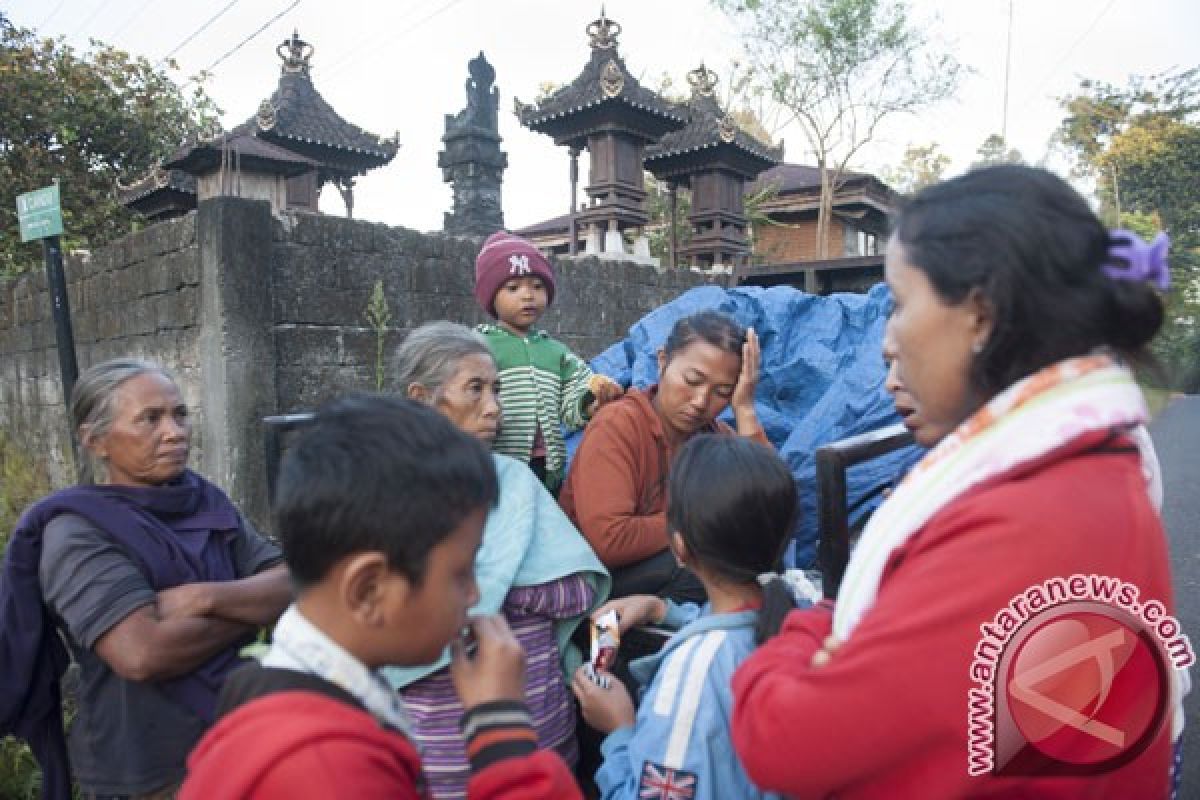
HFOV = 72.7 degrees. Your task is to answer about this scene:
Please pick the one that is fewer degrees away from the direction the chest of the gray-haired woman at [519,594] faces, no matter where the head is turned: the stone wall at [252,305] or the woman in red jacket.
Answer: the woman in red jacket

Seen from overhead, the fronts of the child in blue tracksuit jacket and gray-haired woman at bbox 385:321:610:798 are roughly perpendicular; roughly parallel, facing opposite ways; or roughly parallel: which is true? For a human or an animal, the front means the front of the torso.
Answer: roughly parallel, facing opposite ways

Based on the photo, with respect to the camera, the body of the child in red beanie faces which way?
toward the camera

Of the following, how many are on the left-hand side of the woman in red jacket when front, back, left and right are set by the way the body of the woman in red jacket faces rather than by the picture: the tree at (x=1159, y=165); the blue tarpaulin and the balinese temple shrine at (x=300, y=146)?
0

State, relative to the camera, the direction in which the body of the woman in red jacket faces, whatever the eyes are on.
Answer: to the viewer's left

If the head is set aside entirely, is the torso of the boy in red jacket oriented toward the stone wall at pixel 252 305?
no

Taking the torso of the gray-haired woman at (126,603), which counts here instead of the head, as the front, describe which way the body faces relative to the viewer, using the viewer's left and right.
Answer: facing the viewer and to the right of the viewer

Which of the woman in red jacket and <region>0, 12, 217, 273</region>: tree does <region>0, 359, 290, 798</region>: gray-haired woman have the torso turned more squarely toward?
the woman in red jacket

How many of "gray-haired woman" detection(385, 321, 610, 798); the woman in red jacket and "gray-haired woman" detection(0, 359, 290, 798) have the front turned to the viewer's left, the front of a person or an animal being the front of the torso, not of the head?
1

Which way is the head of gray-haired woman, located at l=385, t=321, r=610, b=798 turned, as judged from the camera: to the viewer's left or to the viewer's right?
to the viewer's right

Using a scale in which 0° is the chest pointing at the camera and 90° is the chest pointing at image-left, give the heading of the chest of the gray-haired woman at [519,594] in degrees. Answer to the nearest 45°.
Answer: approximately 315°

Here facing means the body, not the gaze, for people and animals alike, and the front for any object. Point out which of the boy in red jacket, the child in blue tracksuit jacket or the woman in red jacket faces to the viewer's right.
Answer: the boy in red jacket

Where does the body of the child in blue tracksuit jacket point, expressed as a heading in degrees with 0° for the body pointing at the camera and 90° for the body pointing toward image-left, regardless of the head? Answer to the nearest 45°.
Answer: approximately 135°

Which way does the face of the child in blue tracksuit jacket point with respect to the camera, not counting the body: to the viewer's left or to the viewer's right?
to the viewer's left

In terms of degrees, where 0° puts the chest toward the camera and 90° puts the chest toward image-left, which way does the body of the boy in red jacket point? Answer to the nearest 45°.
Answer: approximately 270°

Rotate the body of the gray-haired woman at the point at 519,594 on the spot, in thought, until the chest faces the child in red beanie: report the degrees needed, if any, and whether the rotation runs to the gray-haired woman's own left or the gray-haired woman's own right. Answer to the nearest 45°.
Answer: approximately 135° to the gray-haired woman's own left

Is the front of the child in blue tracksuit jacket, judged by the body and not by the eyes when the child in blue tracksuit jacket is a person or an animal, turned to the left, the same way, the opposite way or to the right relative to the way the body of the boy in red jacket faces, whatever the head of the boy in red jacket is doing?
to the left

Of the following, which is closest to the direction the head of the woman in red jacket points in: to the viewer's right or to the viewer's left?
to the viewer's left

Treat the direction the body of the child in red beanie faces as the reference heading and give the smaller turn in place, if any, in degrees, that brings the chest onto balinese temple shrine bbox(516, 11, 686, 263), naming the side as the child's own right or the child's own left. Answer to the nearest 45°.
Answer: approximately 180°

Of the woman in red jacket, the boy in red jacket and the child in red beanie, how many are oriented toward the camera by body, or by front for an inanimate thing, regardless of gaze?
1

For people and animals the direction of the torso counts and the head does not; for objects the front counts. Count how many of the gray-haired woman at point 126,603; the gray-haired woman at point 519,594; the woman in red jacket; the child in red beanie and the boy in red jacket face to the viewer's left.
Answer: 1
